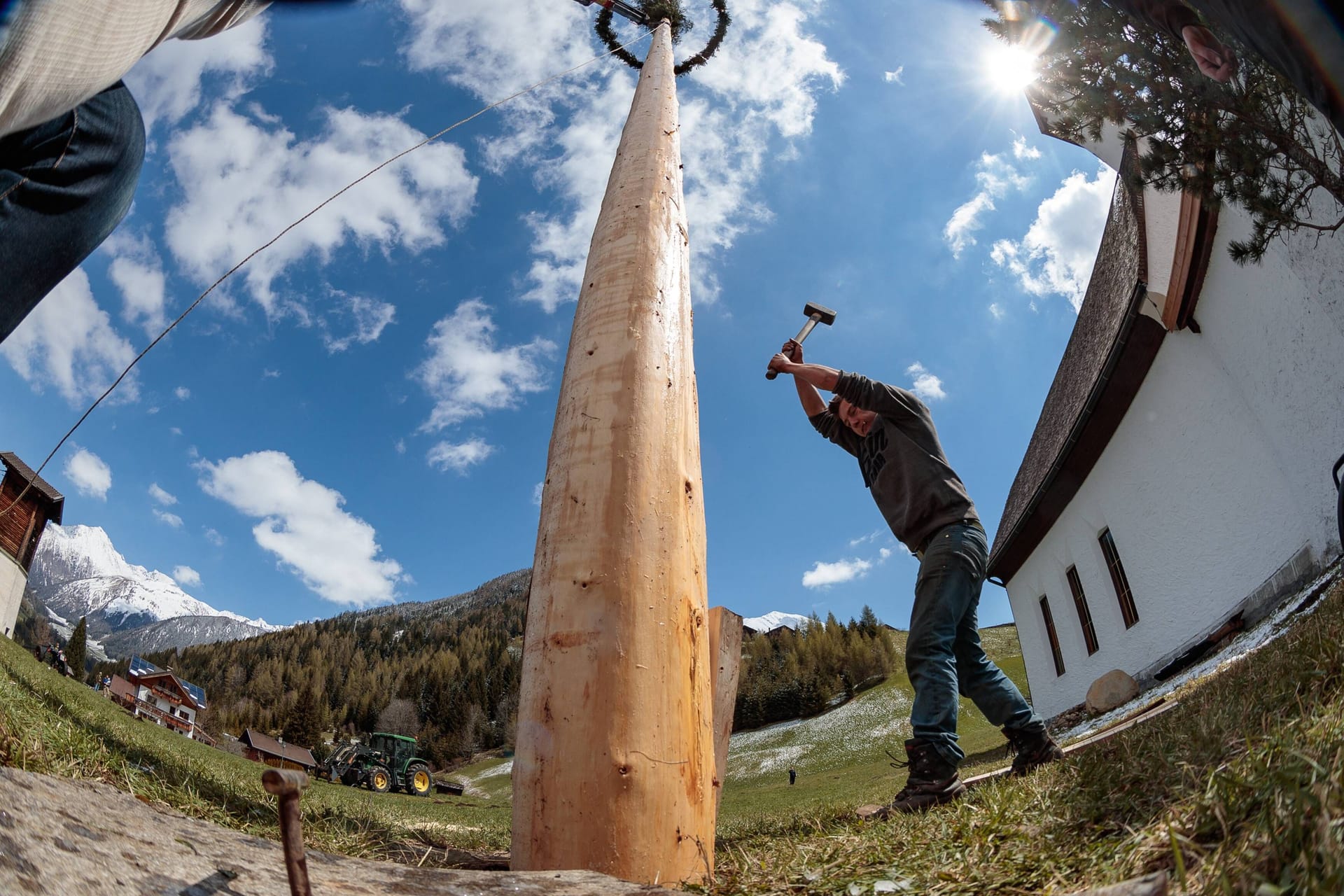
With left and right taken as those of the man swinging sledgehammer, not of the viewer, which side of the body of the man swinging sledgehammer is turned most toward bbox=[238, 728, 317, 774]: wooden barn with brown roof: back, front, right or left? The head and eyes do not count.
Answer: right

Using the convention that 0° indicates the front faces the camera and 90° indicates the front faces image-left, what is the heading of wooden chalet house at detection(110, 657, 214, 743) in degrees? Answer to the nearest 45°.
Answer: approximately 45°

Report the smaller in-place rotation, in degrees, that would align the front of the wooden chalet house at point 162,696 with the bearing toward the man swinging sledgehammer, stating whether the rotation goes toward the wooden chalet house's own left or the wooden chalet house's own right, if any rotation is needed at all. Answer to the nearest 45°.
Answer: approximately 45° to the wooden chalet house's own left

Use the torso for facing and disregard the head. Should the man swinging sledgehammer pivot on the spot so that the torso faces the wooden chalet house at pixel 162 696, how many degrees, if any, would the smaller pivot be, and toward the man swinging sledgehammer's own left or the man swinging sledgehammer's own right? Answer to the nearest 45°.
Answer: approximately 90° to the man swinging sledgehammer's own right

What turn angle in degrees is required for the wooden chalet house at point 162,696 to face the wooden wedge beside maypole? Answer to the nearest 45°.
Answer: approximately 45° to its left

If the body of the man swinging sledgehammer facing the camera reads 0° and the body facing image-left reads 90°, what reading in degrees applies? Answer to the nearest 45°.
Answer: approximately 45°

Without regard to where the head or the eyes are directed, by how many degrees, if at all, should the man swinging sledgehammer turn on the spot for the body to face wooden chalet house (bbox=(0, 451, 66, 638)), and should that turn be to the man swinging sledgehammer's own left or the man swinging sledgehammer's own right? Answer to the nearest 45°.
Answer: approximately 45° to the man swinging sledgehammer's own right

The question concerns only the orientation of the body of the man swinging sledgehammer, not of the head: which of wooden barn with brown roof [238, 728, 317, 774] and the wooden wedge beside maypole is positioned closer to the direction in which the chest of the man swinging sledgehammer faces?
the wooden wedge beside maypole

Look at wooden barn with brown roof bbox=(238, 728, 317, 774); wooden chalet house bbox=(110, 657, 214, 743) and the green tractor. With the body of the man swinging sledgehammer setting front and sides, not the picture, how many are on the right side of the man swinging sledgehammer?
3

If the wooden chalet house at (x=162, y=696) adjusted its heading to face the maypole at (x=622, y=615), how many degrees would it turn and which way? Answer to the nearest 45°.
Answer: approximately 45° to its left

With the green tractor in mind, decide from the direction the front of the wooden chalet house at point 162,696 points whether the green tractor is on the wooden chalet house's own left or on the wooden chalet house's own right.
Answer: on the wooden chalet house's own left
